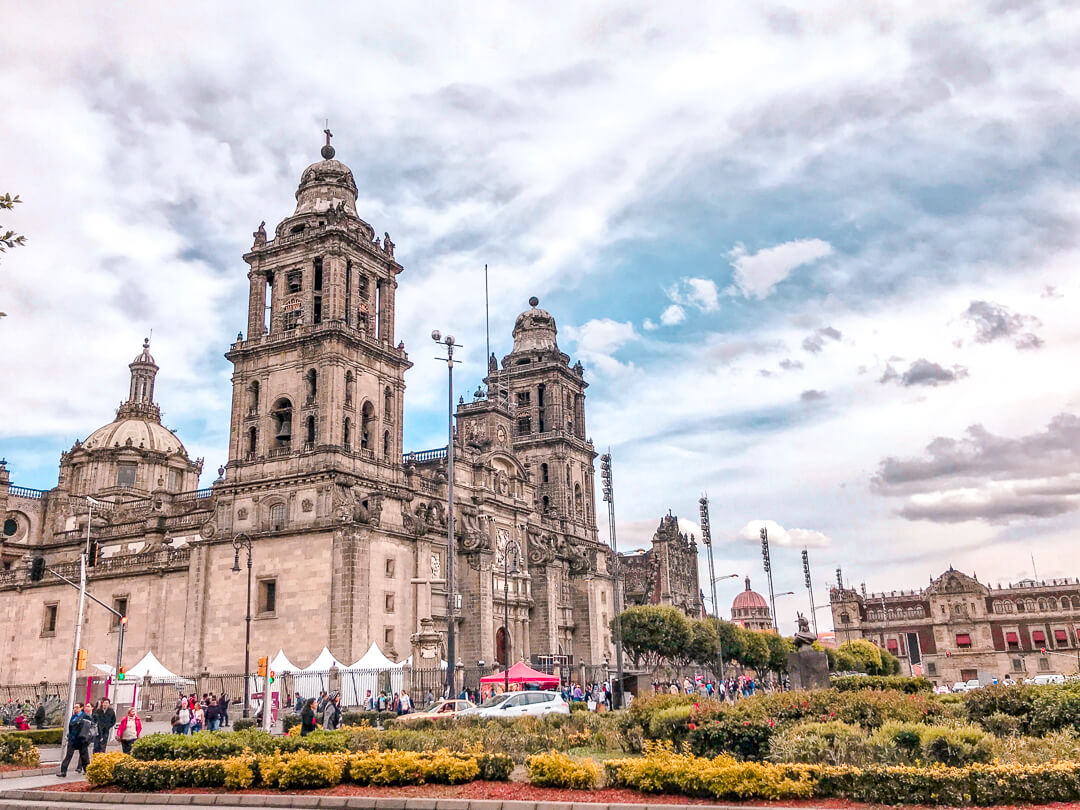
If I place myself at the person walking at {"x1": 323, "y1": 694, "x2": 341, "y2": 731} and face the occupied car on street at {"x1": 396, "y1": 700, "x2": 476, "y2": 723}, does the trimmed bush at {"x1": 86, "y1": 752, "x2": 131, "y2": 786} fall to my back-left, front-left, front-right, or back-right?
back-right

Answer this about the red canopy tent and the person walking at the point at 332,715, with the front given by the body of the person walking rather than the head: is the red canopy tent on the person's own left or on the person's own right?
on the person's own left

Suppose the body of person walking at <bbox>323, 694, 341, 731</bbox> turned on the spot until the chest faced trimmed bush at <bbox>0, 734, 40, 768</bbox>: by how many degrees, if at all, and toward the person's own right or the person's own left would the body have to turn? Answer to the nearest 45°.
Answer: approximately 135° to the person's own right

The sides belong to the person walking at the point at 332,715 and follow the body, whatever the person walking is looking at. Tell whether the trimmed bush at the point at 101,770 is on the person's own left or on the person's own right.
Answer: on the person's own right
